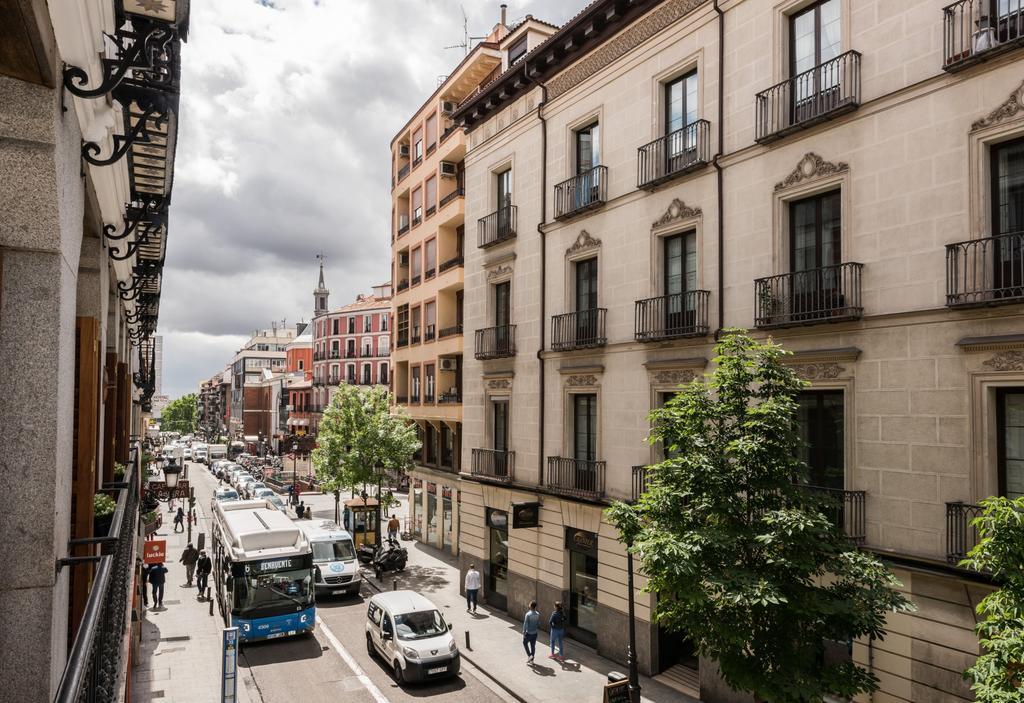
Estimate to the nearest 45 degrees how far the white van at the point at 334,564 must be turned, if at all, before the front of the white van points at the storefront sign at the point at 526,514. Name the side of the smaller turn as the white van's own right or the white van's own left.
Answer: approximately 45° to the white van's own left

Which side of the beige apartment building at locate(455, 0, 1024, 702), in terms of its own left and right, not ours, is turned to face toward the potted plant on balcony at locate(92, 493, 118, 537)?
front

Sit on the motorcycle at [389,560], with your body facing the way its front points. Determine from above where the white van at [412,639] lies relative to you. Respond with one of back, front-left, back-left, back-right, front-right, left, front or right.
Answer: front-left

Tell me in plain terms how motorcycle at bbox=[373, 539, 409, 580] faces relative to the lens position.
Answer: facing the viewer and to the left of the viewer

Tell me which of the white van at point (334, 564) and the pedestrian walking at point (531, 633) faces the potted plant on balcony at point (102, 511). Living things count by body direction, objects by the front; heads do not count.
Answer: the white van

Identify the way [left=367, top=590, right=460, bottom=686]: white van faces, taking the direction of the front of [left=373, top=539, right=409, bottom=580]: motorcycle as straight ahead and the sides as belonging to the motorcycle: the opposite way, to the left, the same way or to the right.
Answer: to the left

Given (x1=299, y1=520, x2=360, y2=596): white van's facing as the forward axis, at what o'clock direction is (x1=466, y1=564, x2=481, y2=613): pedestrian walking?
The pedestrian walking is roughly at 10 o'clock from the white van.

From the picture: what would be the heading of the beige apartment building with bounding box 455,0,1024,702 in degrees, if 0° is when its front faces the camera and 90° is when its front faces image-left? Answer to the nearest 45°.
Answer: approximately 45°

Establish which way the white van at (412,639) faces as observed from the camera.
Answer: facing the viewer and to the right of the viewer

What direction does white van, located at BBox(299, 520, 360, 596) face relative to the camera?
toward the camera

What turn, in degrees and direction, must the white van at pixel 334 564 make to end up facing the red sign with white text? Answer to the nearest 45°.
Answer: approximately 45° to its right

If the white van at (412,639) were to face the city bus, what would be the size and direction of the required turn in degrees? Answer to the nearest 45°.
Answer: approximately 180°

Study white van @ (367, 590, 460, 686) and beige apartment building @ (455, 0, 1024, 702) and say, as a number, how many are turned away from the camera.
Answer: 0

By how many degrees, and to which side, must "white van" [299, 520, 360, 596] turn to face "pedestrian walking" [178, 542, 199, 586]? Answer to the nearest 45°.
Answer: approximately 135° to its right

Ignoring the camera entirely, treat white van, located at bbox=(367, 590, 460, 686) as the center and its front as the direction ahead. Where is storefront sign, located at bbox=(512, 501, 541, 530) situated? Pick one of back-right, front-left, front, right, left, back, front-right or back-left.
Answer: left
